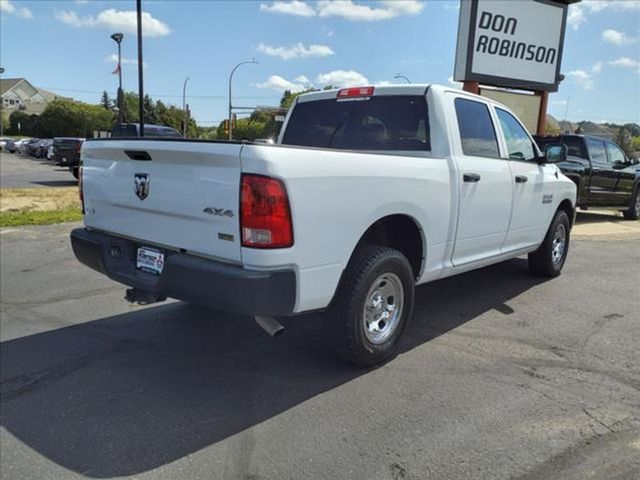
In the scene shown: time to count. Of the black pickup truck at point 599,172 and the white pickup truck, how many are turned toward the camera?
0

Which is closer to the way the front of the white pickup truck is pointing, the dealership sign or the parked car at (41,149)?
the dealership sign

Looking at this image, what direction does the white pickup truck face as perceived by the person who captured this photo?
facing away from the viewer and to the right of the viewer

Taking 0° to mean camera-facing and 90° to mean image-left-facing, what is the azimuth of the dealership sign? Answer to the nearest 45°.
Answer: approximately 315°

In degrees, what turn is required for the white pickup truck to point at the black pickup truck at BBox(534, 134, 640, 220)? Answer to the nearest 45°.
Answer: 0° — it already faces it

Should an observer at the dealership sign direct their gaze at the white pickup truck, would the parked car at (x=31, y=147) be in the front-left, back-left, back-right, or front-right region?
back-right

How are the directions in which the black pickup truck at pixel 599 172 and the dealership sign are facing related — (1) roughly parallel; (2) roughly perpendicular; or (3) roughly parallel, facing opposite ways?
roughly perpendicular

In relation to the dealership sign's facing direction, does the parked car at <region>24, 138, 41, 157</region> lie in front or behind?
behind

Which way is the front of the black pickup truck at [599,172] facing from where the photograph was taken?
facing away from the viewer and to the right of the viewer

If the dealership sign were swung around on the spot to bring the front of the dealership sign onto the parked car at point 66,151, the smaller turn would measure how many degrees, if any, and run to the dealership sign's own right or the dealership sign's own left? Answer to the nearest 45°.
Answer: approximately 135° to the dealership sign's own right

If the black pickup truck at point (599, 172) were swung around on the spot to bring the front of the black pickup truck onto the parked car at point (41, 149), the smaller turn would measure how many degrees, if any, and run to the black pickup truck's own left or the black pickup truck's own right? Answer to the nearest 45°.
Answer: approximately 135° to the black pickup truck's own left
